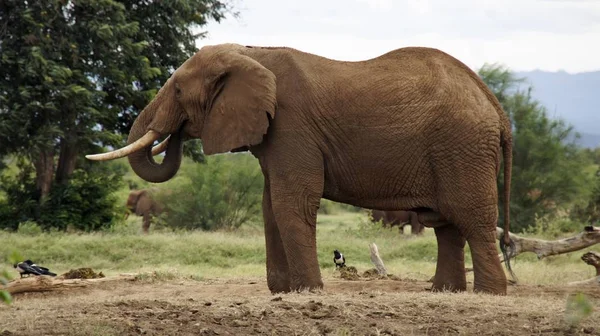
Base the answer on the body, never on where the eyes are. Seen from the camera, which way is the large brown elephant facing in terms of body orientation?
to the viewer's left

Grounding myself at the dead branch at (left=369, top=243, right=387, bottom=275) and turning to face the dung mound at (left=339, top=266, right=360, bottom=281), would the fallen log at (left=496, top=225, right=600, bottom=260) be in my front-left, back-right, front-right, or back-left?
back-left

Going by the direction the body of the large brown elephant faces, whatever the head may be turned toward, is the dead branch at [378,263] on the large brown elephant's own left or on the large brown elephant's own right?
on the large brown elephant's own right
